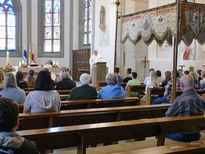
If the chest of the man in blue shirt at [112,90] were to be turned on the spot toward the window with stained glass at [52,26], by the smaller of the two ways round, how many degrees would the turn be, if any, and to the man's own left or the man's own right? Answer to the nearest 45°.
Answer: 0° — they already face it

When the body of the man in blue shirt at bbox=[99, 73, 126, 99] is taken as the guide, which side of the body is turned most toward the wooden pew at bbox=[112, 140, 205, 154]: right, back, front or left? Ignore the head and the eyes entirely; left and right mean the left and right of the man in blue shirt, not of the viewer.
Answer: back

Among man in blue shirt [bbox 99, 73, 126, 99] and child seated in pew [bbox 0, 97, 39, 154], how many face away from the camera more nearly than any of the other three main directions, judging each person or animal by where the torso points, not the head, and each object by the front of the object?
2

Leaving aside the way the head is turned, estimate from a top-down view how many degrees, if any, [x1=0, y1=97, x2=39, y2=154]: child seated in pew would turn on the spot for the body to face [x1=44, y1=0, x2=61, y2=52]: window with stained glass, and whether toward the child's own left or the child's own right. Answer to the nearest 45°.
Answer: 0° — they already face it

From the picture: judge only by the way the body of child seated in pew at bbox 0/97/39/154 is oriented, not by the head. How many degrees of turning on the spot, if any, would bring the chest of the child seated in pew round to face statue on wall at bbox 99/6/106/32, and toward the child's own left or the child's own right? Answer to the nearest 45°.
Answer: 0° — they already face it

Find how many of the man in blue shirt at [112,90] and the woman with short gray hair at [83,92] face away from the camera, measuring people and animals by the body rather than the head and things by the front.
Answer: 2

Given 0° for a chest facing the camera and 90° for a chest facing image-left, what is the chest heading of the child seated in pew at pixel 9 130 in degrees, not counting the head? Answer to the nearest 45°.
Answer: approximately 180°

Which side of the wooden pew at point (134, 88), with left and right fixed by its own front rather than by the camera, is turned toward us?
back

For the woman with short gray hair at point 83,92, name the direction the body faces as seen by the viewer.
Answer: away from the camera

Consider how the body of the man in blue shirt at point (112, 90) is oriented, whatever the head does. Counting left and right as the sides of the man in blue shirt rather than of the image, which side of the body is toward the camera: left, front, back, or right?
back
